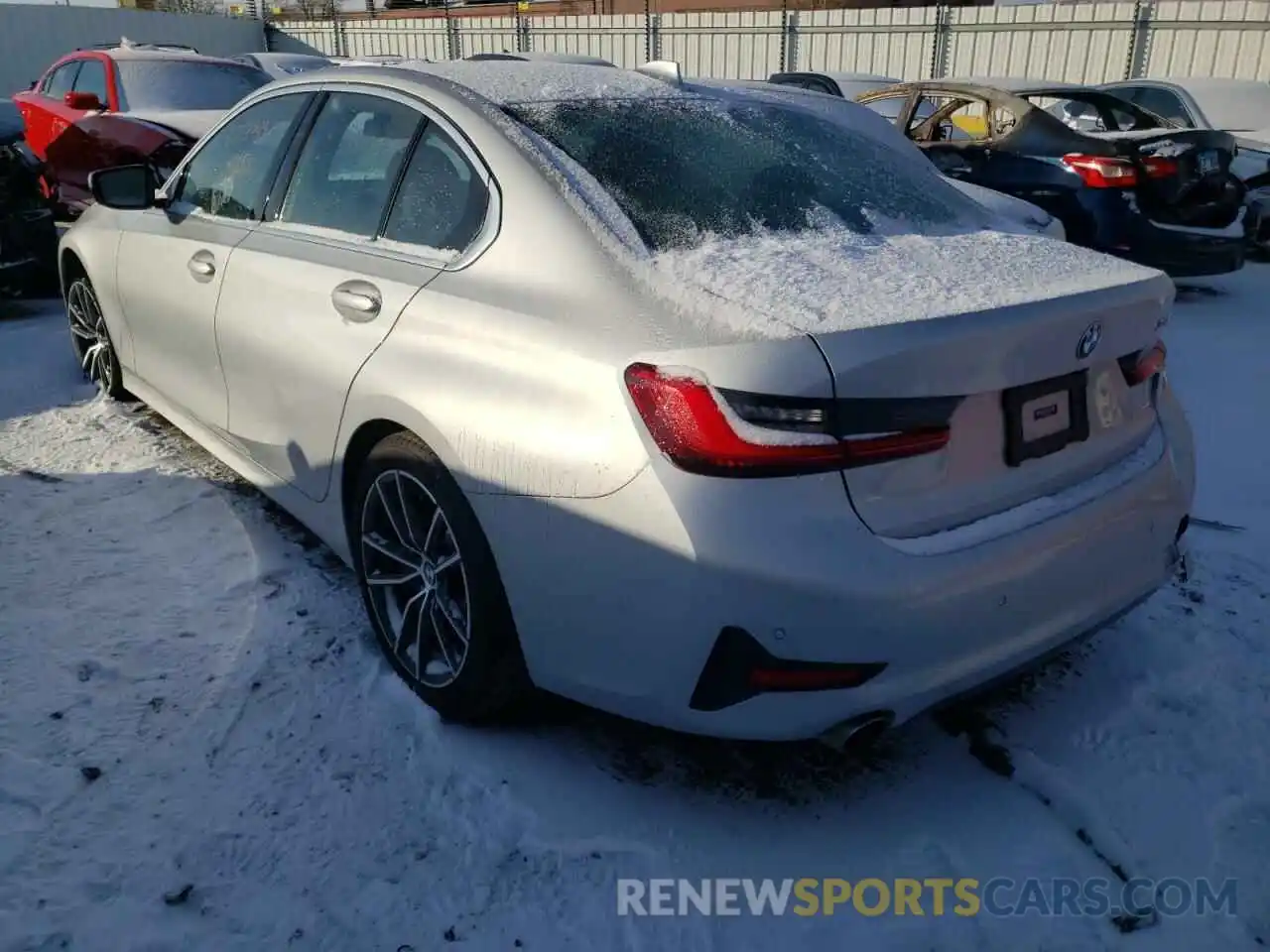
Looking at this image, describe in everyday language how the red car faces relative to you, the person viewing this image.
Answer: facing the viewer and to the right of the viewer

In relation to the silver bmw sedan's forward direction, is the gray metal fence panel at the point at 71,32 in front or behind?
in front

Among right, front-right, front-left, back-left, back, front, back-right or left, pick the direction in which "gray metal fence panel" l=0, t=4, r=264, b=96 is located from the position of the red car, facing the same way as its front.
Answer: back-left

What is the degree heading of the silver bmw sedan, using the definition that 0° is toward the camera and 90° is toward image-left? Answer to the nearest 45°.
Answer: approximately 135°
